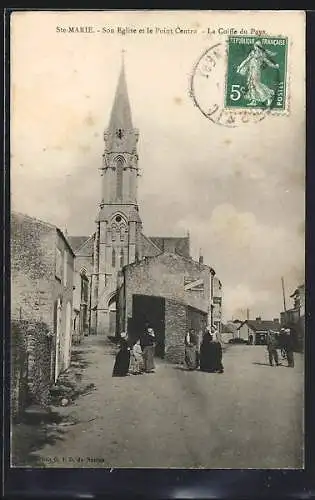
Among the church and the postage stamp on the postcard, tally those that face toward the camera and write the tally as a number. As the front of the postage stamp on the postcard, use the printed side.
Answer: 2

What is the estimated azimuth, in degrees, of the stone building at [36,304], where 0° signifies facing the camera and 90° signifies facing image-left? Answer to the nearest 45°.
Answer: approximately 270°

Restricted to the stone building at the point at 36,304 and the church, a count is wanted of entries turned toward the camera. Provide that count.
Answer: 1
